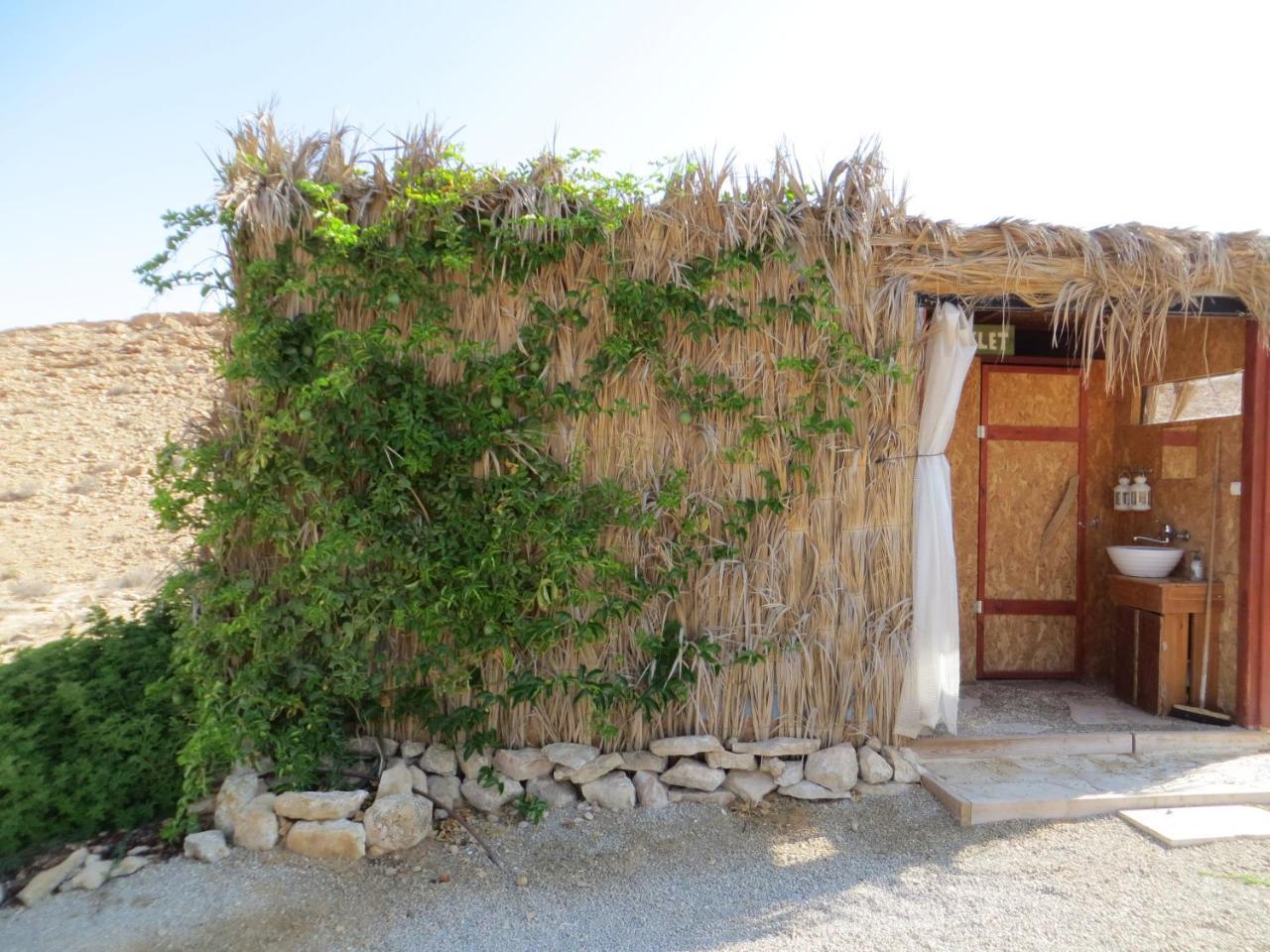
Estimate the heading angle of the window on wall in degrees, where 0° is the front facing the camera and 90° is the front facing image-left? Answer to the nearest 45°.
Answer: approximately 45°
